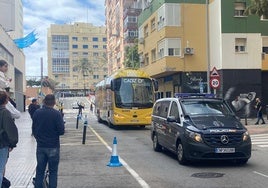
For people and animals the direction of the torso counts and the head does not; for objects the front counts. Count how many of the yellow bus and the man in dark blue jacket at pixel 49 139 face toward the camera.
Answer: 1

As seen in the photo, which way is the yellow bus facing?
toward the camera

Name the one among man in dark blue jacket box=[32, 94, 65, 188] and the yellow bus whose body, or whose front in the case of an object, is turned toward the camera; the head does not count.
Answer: the yellow bus

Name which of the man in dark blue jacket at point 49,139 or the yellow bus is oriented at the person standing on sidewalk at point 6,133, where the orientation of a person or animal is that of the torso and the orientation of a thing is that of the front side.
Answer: the yellow bus

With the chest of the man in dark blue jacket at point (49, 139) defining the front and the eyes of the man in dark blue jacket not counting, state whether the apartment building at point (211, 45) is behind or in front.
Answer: in front

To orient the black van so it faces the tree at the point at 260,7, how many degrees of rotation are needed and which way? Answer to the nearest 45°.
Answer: approximately 135° to its left

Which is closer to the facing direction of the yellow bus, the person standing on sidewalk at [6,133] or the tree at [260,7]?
the person standing on sidewalk

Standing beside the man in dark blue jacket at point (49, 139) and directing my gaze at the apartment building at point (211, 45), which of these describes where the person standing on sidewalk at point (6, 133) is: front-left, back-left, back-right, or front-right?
back-left

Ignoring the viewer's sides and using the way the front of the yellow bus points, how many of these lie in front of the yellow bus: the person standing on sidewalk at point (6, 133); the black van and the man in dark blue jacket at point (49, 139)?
3

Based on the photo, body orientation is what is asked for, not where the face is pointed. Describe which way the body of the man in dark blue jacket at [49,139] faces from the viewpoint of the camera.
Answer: away from the camera

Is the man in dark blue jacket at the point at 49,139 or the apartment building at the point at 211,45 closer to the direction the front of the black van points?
the man in dark blue jacket

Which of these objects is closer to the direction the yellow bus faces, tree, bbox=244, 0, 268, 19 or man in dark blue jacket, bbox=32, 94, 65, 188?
the man in dark blue jacket

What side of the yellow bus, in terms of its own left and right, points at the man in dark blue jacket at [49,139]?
front

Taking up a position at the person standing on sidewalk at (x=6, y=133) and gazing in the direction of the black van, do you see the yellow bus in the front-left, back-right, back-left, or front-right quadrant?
front-left

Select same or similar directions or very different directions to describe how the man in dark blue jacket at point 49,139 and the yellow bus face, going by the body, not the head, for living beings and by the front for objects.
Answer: very different directions

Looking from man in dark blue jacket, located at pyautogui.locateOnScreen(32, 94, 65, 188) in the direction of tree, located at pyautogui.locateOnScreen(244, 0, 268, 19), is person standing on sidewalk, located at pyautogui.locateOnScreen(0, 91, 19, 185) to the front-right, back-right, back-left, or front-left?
back-left

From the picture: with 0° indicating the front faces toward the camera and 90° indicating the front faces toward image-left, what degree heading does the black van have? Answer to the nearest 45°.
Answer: approximately 315°
